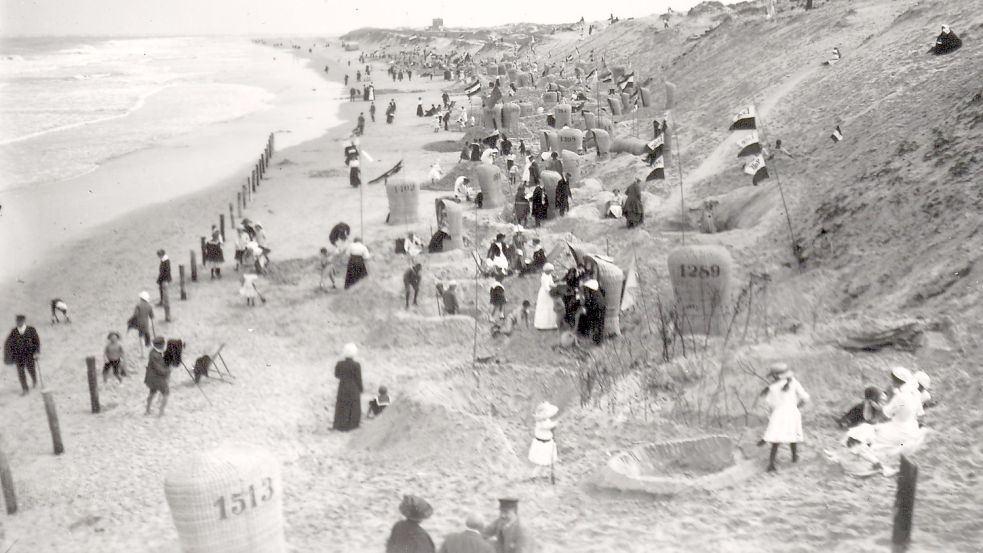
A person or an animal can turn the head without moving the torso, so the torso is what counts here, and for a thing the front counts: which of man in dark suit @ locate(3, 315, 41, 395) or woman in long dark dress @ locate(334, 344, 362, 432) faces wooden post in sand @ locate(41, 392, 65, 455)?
the man in dark suit

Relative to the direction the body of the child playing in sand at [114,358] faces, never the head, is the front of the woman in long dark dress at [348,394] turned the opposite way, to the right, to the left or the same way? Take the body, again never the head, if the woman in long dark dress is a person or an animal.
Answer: the opposite way

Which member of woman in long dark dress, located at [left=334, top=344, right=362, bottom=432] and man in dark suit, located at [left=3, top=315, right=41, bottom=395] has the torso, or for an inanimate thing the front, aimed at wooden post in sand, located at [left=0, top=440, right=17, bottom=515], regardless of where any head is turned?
the man in dark suit

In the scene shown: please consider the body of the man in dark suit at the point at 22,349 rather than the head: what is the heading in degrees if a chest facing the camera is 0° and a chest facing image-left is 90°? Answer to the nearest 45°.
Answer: approximately 0°

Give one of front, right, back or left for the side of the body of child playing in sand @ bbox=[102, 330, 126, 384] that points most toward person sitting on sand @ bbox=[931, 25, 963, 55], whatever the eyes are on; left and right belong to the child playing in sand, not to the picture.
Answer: left
